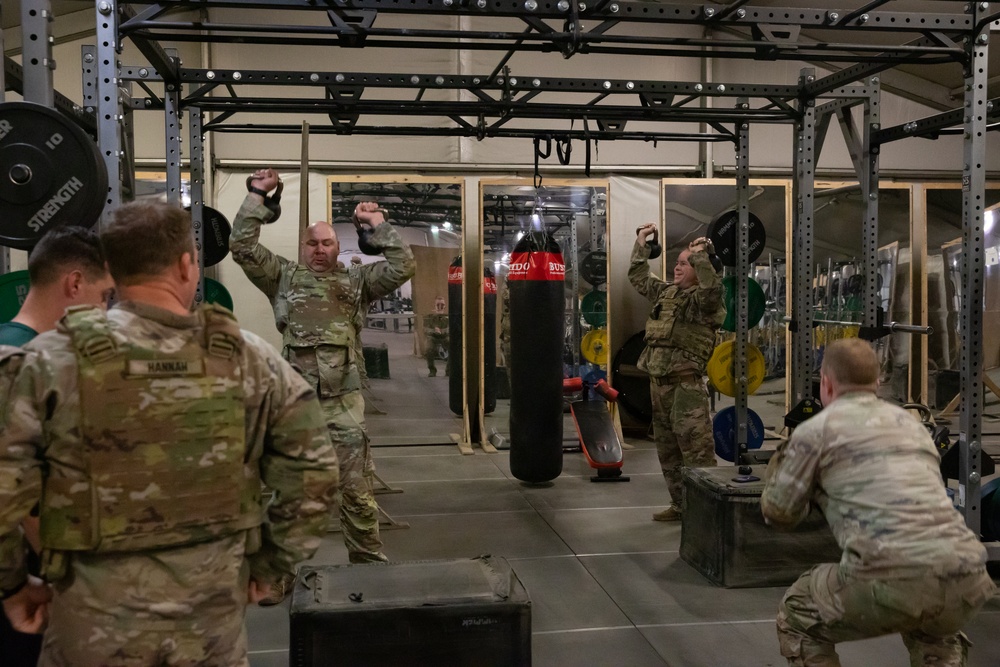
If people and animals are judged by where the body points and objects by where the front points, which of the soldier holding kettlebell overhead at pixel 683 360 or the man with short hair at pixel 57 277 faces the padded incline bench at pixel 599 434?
the man with short hair

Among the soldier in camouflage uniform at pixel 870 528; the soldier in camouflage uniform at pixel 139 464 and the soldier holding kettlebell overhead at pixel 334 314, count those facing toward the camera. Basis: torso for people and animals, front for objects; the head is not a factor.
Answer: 1

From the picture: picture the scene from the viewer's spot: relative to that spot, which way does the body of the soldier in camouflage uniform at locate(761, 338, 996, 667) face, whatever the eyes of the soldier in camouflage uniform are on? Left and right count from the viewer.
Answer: facing away from the viewer and to the left of the viewer

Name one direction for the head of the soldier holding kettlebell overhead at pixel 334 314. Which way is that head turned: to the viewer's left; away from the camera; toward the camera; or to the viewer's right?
toward the camera

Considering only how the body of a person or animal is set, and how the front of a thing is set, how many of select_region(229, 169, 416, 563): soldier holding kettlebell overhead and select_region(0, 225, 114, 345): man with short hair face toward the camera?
1

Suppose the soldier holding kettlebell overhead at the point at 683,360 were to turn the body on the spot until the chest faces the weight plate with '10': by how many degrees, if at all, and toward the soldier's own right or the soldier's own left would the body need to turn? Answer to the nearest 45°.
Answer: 0° — they already face it

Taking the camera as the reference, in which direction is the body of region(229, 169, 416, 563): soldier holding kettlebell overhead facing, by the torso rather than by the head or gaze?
toward the camera

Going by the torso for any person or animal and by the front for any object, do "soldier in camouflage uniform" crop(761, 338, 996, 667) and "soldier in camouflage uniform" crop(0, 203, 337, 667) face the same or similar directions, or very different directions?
same or similar directions

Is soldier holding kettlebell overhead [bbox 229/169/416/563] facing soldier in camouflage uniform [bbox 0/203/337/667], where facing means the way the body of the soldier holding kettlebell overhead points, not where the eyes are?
yes

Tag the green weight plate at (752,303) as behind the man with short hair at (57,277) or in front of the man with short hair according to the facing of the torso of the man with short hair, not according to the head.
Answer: in front

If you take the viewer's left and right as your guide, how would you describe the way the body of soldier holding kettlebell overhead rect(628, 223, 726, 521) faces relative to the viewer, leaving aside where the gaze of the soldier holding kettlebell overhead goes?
facing the viewer and to the left of the viewer

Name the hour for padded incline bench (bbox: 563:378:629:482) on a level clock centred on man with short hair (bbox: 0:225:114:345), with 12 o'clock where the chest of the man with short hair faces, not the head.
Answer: The padded incline bench is roughly at 12 o'clock from the man with short hair.

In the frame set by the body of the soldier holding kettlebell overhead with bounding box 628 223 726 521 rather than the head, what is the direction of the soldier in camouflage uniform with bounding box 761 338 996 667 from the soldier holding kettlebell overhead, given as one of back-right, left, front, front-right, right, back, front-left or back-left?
front-left

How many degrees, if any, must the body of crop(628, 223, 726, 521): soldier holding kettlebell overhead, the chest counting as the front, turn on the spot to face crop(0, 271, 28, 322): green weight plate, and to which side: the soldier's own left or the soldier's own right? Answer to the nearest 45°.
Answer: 0° — they already face it

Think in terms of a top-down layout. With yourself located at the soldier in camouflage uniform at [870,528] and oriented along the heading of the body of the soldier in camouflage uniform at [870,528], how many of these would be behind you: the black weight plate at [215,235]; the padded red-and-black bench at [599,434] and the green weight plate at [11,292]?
0

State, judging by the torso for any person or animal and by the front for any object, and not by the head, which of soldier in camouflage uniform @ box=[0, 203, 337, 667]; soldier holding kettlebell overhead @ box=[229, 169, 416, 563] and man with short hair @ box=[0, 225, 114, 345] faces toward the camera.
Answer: the soldier holding kettlebell overhead

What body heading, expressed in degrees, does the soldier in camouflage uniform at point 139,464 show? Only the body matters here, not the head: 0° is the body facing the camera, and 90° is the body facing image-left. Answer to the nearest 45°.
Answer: approximately 180°

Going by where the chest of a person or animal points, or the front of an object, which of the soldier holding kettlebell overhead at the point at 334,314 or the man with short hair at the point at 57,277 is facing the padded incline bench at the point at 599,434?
the man with short hair

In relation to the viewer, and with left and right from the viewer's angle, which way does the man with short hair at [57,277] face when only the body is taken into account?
facing away from the viewer and to the right of the viewer

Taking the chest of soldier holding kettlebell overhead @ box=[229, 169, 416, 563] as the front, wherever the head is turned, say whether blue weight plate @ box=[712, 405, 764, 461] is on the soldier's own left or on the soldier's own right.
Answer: on the soldier's own left
